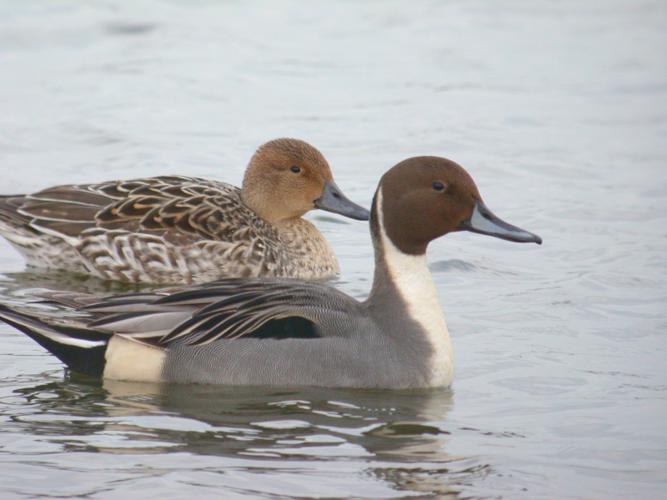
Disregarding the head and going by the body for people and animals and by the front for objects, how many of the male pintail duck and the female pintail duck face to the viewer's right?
2

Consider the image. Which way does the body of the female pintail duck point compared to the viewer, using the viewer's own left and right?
facing to the right of the viewer

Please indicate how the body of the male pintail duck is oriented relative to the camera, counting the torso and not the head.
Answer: to the viewer's right
